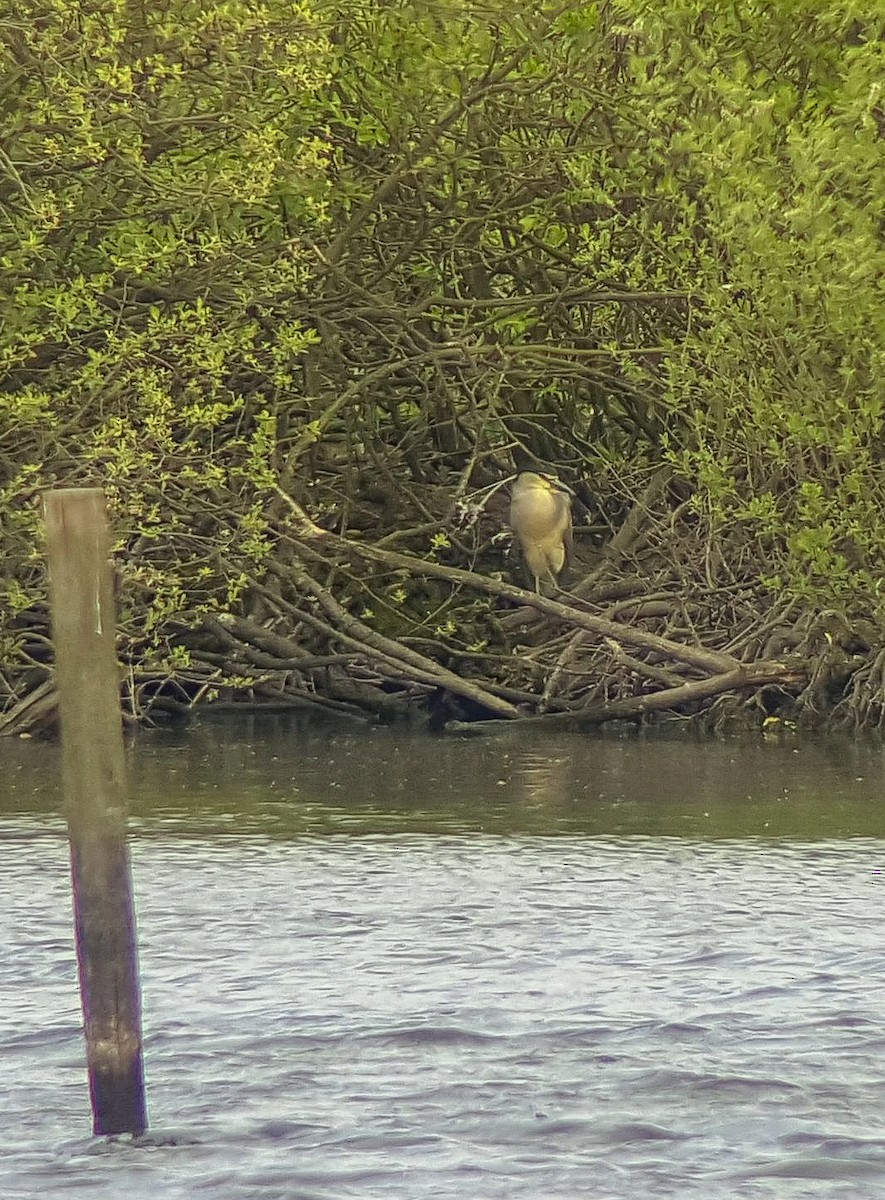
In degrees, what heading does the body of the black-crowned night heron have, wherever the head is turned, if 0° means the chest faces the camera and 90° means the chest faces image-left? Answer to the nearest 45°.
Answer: approximately 0°

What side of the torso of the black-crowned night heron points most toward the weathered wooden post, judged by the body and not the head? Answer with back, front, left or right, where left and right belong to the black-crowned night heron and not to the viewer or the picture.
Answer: front
